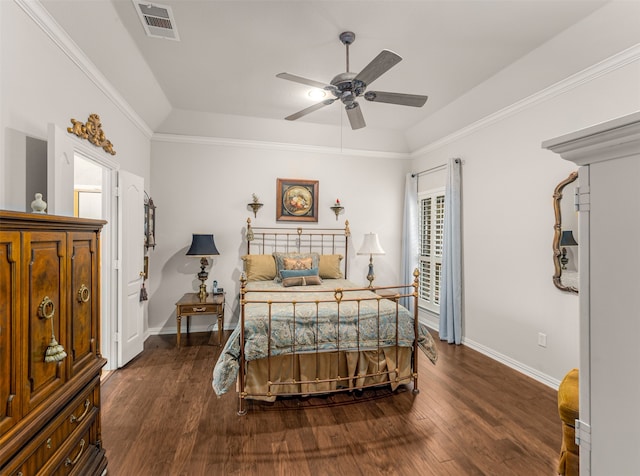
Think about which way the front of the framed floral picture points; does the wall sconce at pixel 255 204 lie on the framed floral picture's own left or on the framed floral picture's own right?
on the framed floral picture's own right

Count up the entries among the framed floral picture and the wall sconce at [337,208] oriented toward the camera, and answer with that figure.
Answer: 2

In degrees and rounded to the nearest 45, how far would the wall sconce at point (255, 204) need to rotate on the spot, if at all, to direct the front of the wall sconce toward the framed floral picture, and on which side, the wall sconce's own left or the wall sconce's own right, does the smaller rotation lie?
approximately 90° to the wall sconce's own left

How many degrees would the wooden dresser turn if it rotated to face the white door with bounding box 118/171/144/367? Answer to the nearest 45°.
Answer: approximately 135° to its left

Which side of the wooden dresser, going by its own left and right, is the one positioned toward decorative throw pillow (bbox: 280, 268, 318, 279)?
left

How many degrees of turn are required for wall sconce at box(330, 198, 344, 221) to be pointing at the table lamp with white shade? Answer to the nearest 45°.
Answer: approximately 45° to its left

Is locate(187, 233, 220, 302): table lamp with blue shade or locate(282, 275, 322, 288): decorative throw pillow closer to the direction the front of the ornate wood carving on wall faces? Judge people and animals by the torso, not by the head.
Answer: the decorative throw pillow

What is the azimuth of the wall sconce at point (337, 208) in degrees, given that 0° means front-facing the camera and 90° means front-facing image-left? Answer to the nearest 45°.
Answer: approximately 0°

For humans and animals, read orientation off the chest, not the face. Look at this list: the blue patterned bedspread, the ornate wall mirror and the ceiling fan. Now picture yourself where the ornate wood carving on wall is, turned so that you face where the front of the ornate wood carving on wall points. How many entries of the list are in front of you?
3

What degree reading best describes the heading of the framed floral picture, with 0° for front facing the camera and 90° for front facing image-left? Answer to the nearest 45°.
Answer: approximately 0°

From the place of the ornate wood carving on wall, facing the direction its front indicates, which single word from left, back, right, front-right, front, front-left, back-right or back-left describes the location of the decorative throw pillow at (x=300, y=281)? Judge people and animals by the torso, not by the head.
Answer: front-left
